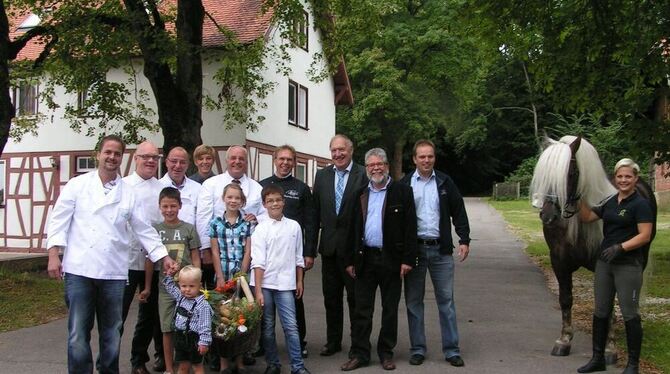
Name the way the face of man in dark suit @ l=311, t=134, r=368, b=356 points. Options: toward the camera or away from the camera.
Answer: toward the camera

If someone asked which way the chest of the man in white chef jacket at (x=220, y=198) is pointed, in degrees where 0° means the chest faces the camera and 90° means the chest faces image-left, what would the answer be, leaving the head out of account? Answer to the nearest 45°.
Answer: approximately 0°

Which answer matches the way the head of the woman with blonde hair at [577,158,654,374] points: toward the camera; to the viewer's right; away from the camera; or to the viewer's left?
toward the camera

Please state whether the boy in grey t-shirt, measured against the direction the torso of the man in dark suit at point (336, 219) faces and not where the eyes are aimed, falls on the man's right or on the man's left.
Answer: on the man's right

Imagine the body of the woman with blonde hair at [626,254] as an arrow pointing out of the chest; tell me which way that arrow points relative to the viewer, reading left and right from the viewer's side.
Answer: facing the viewer and to the left of the viewer

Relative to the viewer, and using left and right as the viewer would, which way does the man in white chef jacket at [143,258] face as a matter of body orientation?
facing the viewer

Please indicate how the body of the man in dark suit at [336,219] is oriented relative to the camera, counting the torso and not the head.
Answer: toward the camera

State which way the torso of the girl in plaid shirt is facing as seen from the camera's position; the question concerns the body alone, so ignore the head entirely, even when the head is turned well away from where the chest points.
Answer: toward the camera

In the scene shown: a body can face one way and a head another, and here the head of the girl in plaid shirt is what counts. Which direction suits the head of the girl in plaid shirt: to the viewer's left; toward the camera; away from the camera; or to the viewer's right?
toward the camera

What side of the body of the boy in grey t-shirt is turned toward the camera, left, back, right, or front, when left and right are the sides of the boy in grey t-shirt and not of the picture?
front

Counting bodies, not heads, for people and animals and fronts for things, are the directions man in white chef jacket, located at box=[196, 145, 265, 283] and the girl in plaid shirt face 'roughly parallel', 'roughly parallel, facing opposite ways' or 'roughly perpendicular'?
roughly parallel

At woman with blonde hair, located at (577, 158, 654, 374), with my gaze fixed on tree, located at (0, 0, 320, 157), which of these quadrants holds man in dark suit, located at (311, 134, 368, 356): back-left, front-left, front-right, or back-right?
front-left

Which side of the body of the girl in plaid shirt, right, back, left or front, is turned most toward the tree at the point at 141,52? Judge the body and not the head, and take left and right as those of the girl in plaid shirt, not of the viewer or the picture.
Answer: back

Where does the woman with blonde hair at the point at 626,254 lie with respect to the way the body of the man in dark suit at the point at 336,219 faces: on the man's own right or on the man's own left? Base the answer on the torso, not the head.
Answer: on the man's own left
